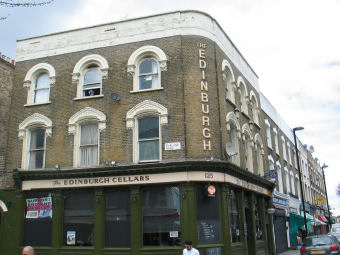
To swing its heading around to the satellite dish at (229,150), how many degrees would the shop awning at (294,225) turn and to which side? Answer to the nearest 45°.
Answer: approximately 90° to its right

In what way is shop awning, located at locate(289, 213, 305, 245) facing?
to the viewer's right

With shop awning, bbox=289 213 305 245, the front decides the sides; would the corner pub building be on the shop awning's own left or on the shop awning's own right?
on the shop awning's own right

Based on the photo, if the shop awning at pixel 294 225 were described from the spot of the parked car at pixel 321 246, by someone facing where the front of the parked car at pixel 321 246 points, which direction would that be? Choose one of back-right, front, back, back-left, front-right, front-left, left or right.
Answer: front

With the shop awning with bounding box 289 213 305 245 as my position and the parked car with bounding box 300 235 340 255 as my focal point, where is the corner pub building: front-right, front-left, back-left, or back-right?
front-right

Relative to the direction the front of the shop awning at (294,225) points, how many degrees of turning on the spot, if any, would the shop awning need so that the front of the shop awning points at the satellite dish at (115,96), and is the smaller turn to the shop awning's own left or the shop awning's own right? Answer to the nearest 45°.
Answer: approximately 90° to the shop awning's own right

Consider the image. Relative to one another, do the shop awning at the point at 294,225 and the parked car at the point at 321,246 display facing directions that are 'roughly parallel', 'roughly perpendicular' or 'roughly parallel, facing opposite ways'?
roughly perpendicular

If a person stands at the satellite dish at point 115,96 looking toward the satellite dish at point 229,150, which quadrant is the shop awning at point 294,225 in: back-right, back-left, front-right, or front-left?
front-left
